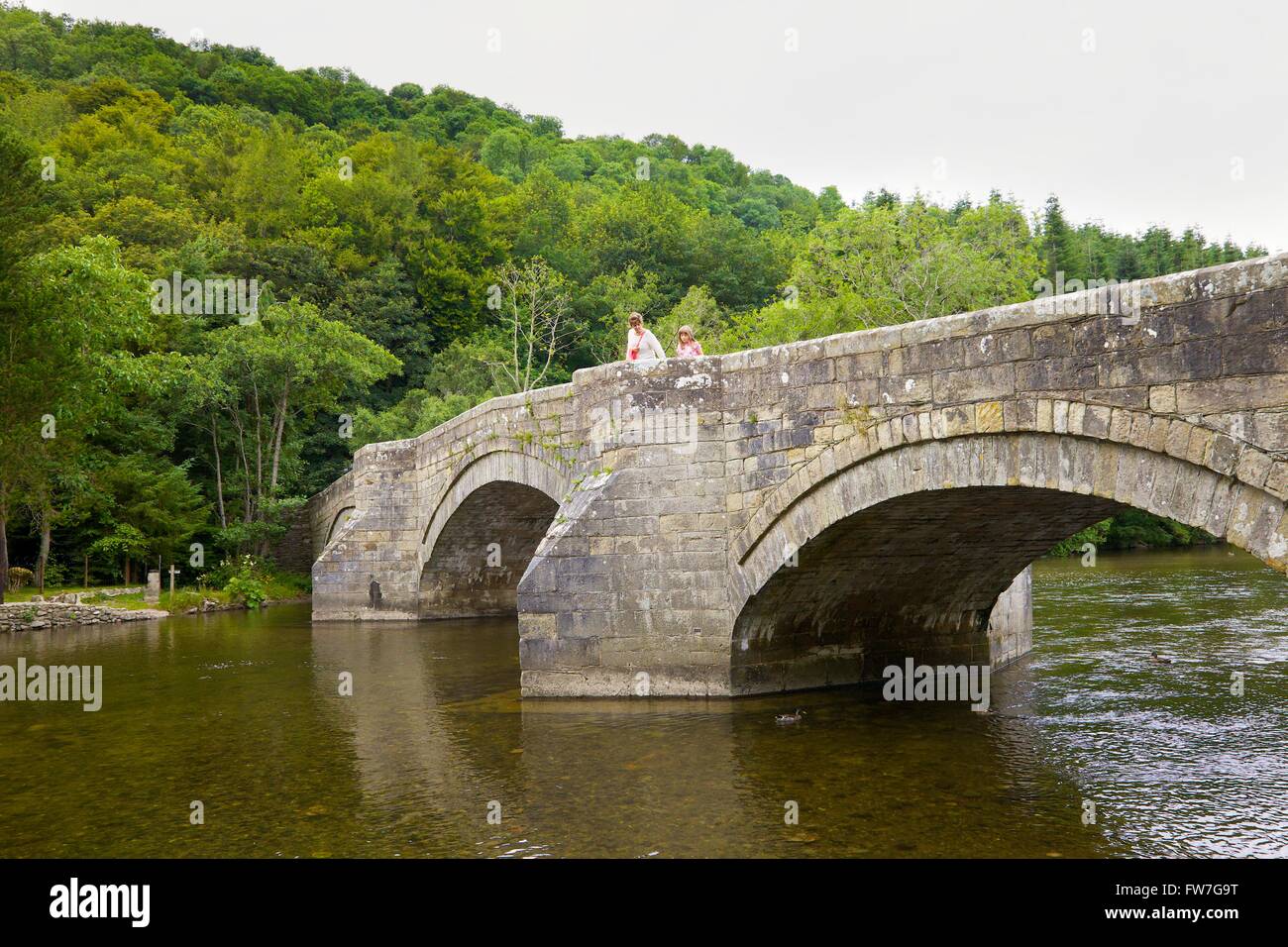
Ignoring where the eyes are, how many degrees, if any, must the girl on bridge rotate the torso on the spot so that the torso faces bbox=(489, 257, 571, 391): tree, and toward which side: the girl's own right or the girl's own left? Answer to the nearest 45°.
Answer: approximately 135° to the girl's own right

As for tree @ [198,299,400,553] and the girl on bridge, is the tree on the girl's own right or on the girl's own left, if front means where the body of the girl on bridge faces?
on the girl's own right

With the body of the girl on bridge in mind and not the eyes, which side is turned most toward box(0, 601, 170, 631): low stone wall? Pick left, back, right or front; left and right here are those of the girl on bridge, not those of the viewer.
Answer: right

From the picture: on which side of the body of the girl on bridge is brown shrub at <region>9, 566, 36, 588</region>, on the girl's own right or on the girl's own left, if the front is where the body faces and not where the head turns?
on the girl's own right

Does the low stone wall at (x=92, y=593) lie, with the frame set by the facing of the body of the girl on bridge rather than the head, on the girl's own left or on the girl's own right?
on the girl's own right

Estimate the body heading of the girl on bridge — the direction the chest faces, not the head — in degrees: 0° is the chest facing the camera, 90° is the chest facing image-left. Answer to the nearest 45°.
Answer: approximately 45°
